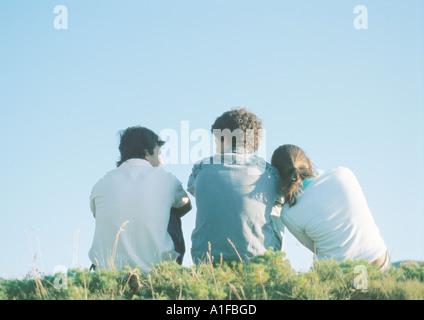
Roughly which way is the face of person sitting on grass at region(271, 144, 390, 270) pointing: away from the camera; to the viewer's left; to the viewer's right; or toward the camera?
away from the camera

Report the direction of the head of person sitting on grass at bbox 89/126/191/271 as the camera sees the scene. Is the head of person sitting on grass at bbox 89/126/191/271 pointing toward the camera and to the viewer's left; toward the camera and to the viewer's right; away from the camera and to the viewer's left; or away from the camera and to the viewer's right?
away from the camera and to the viewer's right

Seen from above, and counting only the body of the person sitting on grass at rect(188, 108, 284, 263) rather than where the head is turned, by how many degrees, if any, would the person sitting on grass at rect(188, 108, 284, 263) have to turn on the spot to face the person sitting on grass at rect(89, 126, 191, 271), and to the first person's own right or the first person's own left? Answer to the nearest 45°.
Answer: approximately 90° to the first person's own left

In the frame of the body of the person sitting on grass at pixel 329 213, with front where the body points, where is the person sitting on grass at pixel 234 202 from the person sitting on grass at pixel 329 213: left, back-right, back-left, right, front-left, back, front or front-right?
left

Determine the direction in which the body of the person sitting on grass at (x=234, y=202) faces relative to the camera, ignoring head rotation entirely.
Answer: away from the camera

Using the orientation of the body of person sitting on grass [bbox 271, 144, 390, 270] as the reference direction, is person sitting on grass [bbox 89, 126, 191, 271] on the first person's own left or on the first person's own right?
on the first person's own left

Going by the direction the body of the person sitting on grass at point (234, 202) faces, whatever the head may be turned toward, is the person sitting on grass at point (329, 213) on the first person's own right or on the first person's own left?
on the first person's own right

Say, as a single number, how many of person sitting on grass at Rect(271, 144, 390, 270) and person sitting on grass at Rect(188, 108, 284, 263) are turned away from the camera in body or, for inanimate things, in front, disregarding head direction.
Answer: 2

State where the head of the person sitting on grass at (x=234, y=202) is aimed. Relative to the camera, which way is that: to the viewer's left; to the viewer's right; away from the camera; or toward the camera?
away from the camera

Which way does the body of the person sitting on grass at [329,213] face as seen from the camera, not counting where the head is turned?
away from the camera
